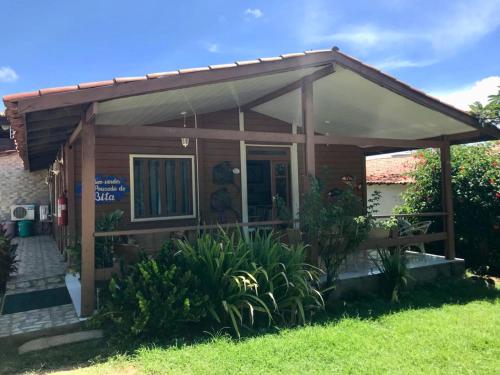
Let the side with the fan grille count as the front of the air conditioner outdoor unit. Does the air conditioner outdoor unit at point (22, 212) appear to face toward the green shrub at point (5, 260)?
yes

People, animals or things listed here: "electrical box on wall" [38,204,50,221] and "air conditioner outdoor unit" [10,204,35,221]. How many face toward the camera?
2

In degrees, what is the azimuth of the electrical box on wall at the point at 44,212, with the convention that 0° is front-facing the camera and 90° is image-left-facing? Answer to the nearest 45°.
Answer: approximately 0°

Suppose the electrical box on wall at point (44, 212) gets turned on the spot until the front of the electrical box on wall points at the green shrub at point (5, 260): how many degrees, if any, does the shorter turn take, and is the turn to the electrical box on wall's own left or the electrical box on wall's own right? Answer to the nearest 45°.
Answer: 0° — it already faces it

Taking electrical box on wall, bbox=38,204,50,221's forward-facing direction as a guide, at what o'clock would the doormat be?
The doormat is roughly at 12 o'clock from the electrical box on wall.

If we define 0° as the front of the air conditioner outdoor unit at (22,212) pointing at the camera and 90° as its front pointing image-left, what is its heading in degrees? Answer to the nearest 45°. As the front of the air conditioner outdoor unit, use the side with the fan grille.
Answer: approximately 0°

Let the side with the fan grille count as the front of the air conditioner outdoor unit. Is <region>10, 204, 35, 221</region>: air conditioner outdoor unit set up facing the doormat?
yes

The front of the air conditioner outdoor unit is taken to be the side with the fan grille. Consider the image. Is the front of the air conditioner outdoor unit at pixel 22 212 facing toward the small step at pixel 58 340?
yes

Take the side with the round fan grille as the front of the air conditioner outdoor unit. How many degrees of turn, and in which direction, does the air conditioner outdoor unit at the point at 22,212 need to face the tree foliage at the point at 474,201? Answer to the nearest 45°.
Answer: approximately 45° to its left

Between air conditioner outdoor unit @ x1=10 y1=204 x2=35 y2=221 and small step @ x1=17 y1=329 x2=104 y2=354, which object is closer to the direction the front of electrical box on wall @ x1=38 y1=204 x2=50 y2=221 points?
the small step
